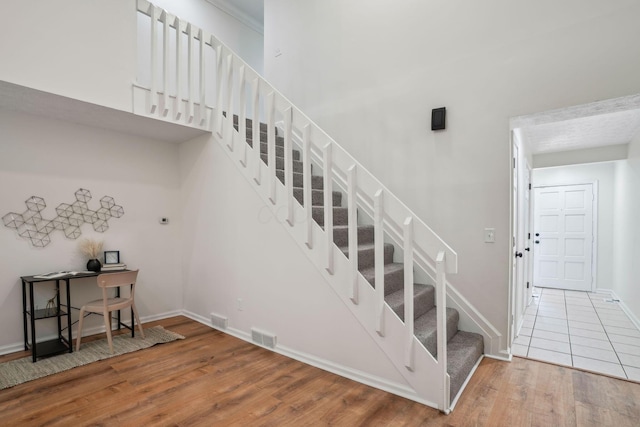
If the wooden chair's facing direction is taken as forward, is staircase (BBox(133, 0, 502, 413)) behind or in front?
behind

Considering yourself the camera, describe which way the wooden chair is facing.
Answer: facing away from the viewer and to the left of the viewer

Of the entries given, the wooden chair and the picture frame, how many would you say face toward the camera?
1

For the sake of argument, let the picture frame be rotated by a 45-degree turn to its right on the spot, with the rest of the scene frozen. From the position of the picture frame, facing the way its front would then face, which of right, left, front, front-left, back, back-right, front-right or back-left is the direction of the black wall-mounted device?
left

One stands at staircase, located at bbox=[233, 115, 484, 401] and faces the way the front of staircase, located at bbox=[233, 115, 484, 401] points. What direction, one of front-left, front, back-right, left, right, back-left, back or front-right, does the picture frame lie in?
back-right

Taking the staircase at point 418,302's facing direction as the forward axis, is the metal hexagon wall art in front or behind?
behind

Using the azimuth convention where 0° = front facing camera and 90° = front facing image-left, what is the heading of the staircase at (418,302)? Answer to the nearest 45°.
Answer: approximately 315°

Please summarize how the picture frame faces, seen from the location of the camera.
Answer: facing the viewer

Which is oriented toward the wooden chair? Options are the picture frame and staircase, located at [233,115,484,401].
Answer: the picture frame

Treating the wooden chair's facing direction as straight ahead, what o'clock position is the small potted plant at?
The small potted plant is roughly at 1 o'clock from the wooden chair.

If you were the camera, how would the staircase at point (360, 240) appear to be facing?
facing the viewer and to the right of the viewer

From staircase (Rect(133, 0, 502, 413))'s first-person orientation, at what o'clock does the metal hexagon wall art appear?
The metal hexagon wall art is roughly at 5 o'clock from the staircase.
